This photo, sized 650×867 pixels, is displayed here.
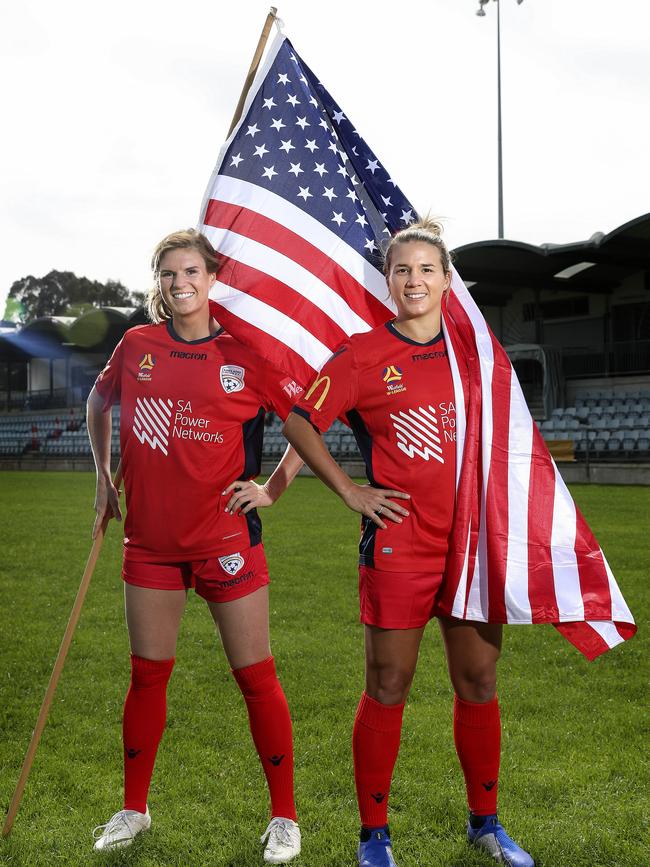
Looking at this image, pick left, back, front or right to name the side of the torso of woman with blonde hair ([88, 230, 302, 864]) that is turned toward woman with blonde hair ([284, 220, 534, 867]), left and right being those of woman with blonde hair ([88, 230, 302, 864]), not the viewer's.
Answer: left

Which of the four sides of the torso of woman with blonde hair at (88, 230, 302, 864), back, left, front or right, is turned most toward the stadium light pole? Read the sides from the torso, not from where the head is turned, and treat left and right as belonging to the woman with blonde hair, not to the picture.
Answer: back

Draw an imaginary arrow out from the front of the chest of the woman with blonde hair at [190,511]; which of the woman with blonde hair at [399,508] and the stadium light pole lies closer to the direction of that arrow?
the woman with blonde hair

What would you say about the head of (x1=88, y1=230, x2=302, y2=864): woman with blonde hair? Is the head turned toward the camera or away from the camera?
toward the camera

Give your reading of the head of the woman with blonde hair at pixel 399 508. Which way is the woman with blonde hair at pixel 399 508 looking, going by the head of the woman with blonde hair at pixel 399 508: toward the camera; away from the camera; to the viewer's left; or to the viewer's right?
toward the camera

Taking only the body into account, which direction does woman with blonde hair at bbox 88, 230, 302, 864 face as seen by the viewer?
toward the camera
